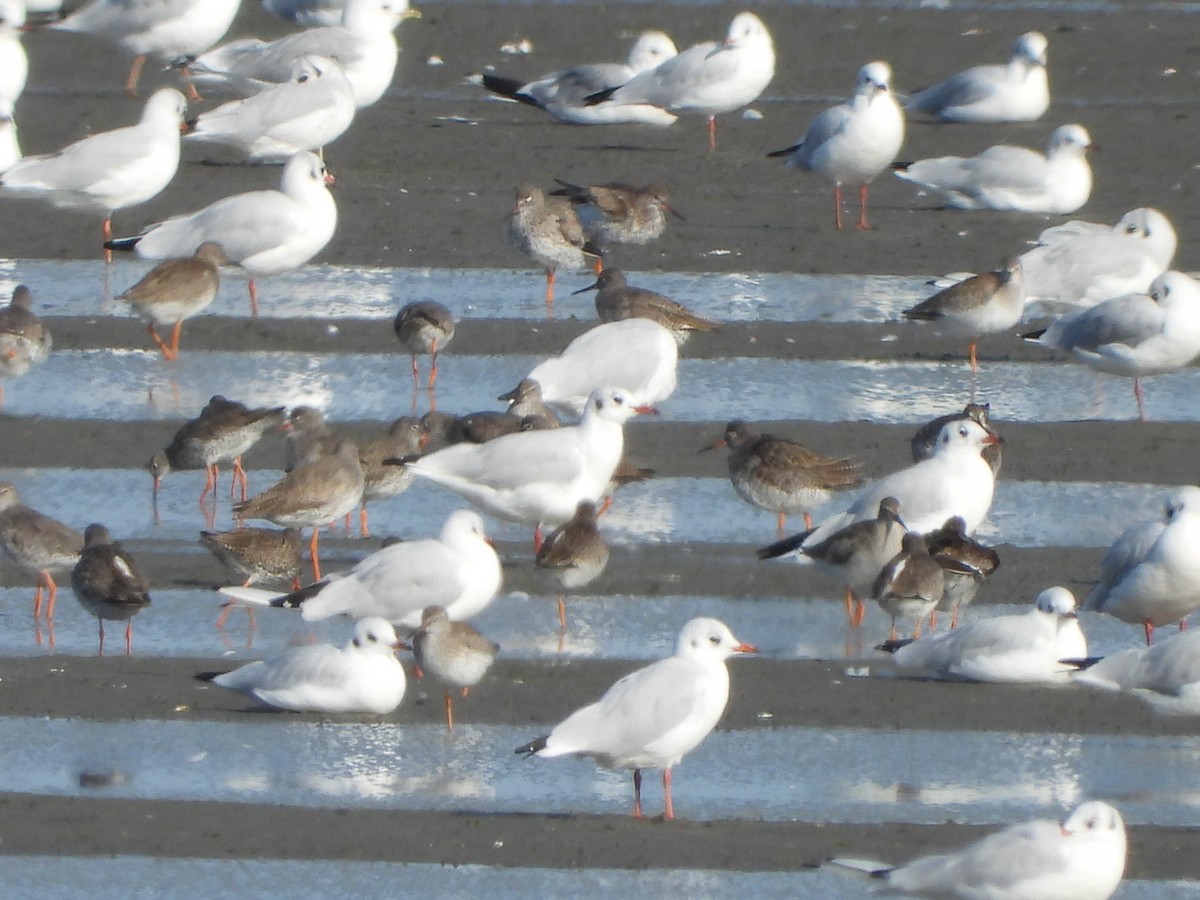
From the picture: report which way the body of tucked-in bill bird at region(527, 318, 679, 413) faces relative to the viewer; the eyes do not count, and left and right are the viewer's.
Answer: facing to the right of the viewer

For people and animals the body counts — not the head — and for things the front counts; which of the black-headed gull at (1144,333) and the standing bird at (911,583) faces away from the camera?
the standing bird

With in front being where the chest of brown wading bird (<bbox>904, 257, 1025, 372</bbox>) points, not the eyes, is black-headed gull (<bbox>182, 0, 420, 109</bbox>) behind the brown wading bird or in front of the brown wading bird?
behind

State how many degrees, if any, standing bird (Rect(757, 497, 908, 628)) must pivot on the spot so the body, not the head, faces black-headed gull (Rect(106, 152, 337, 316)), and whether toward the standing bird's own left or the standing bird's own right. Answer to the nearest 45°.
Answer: approximately 135° to the standing bird's own left

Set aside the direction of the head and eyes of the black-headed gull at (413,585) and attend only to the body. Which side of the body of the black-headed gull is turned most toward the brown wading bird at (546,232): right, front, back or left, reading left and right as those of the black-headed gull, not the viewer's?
left

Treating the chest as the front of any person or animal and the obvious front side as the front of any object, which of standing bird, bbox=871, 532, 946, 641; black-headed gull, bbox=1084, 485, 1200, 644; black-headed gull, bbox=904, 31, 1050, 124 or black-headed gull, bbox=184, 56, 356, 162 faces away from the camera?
the standing bird

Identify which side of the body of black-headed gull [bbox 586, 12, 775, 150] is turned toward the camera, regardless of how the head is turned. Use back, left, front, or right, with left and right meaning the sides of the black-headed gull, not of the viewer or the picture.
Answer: right

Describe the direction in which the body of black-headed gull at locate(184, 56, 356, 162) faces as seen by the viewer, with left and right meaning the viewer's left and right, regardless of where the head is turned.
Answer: facing to the right of the viewer
